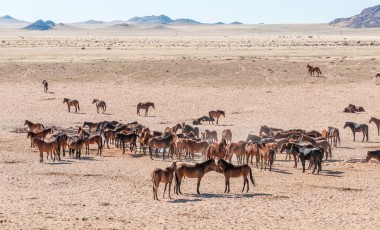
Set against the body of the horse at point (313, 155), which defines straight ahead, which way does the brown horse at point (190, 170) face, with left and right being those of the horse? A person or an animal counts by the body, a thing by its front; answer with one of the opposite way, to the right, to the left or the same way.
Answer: the opposite way

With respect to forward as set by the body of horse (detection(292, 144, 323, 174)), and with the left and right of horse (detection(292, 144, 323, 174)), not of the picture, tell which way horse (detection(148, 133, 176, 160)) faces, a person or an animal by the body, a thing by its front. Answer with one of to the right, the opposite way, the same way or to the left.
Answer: the opposite way

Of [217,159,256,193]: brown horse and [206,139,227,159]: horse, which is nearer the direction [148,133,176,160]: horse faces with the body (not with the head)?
the horse
